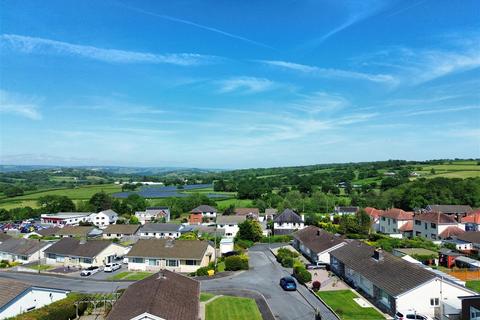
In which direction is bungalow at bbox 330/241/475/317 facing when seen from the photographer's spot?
facing the viewer and to the left of the viewer

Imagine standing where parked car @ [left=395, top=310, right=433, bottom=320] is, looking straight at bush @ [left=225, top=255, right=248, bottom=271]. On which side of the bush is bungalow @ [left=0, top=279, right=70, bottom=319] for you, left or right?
left

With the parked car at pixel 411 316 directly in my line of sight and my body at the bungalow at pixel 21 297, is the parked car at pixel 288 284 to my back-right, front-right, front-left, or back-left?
front-left

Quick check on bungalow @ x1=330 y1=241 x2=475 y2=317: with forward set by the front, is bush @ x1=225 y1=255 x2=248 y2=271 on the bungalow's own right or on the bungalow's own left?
on the bungalow's own right

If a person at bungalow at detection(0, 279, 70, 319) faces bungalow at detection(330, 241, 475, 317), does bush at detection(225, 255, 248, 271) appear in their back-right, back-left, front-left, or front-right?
front-left

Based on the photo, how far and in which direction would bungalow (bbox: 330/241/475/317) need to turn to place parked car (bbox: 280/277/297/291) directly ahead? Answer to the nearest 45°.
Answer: approximately 45° to its right

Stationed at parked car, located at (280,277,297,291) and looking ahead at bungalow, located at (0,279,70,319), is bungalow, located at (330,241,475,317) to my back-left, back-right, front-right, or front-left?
back-left

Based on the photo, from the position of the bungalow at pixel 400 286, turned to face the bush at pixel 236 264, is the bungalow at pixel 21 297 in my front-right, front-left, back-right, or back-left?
front-left

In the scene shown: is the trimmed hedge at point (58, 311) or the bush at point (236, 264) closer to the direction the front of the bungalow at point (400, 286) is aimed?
the trimmed hedge

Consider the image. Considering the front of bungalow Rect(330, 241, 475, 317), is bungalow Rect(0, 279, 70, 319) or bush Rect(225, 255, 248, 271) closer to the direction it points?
the bungalow

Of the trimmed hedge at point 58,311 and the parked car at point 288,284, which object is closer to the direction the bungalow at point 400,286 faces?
the trimmed hedge

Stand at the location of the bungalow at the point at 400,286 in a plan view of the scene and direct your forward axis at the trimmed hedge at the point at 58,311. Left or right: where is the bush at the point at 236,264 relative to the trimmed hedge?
right

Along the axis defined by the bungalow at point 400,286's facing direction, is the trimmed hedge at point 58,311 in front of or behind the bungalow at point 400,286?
in front

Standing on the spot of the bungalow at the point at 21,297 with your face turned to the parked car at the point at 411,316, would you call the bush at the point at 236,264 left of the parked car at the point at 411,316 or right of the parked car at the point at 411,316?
left
